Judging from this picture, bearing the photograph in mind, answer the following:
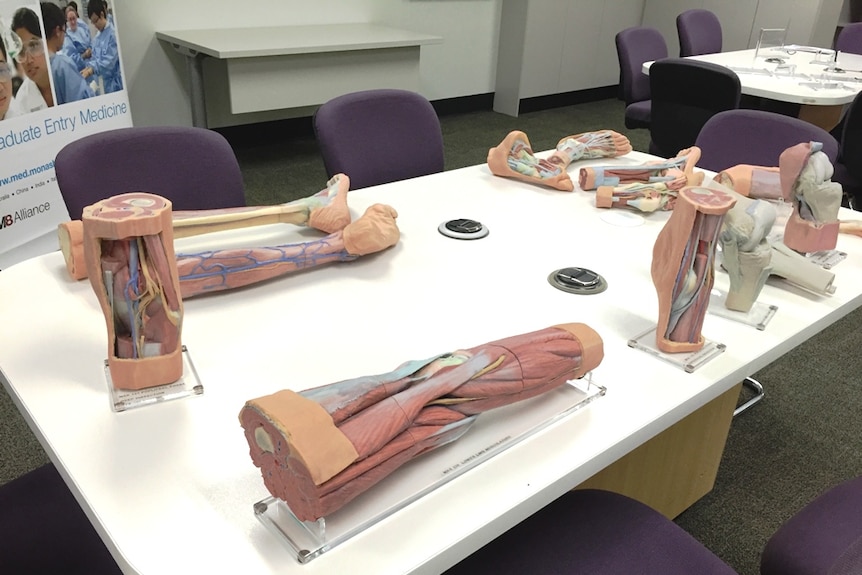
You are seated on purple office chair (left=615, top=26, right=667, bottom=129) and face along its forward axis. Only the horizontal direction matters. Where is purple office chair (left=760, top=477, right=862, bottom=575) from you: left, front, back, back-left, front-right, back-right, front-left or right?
front-right

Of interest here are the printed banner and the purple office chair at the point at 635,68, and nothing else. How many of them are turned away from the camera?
0

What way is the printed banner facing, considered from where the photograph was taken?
facing the viewer and to the right of the viewer

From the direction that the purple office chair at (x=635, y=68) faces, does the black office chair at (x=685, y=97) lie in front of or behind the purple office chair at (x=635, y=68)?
in front

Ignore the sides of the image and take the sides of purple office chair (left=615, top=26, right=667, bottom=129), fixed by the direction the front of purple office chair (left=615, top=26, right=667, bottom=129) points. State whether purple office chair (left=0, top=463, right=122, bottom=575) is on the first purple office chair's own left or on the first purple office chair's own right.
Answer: on the first purple office chair's own right

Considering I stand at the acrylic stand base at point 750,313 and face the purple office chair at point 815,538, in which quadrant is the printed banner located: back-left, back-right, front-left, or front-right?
back-right

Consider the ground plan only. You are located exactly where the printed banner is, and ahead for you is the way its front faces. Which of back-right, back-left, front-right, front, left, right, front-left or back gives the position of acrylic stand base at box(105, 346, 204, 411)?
front-right

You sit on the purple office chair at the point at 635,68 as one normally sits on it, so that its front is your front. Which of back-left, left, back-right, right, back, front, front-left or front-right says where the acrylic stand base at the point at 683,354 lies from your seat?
front-right

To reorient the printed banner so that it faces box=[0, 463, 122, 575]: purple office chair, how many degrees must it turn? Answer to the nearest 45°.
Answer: approximately 45° to its right

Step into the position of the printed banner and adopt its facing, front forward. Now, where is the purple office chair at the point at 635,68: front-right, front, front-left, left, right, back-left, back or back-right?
front-left

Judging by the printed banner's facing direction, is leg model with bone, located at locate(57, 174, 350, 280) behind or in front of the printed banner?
in front

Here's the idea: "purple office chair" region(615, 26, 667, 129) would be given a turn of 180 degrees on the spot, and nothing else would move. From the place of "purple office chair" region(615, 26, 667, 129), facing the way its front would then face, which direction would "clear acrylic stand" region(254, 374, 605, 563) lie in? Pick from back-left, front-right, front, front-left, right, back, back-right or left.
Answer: back-left
